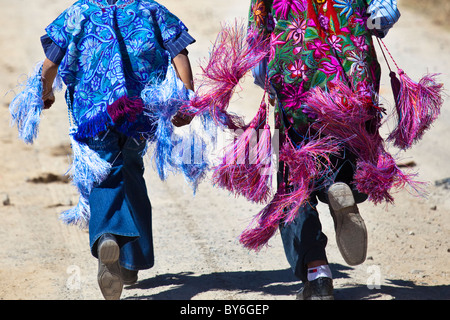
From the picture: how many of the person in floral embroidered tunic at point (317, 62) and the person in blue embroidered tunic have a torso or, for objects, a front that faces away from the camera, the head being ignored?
2

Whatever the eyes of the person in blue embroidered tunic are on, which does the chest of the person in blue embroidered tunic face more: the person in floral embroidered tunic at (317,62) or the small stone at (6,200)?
the small stone

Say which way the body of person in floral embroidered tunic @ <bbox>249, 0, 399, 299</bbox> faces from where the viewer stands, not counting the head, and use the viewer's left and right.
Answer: facing away from the viewer

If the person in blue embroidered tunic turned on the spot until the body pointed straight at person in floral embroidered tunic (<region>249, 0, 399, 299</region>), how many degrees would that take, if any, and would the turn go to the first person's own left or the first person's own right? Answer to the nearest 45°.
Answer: approximately 90° to the first person's own right

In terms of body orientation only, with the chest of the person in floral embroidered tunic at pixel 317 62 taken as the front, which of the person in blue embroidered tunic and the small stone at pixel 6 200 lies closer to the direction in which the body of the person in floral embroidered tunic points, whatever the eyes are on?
the small stone

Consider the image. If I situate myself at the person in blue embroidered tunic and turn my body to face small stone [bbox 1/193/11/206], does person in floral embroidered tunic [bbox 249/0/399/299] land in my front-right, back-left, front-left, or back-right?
back-right

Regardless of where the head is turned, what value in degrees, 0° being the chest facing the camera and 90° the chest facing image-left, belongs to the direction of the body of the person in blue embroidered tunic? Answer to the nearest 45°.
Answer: approximately 180°

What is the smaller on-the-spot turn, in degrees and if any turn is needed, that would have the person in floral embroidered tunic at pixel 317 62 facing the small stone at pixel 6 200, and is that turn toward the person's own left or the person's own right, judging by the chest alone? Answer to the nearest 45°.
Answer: approximately 45° to the person's own left
